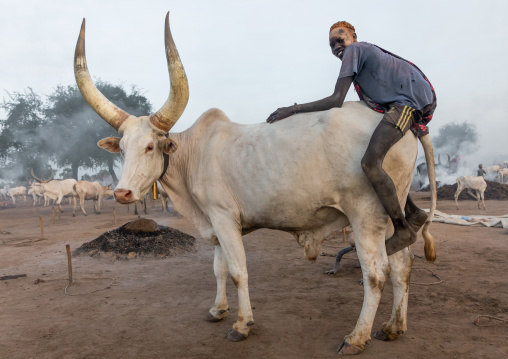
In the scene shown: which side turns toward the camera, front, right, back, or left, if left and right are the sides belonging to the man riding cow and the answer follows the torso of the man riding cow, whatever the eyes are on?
left

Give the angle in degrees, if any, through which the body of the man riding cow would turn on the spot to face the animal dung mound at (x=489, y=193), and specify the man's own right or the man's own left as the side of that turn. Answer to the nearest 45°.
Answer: approximately 90° to the man's own right

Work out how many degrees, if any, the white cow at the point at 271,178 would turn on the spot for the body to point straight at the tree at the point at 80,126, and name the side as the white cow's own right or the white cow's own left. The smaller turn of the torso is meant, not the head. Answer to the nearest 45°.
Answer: approximately 45° to the white cow's own right

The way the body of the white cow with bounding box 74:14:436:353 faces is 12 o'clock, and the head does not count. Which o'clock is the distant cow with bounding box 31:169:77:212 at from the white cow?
The distant cow is roughly at 2 o'clock from the white cow.

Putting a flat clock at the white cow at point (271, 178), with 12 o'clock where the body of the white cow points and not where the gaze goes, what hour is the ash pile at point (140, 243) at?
The ash pile is roughly at 2 o'clock from the white cow.

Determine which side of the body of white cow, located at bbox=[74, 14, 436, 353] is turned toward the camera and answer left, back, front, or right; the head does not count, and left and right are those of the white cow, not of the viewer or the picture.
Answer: left

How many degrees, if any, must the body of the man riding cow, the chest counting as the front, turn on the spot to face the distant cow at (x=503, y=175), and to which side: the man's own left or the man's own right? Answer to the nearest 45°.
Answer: approximately 90° to the man's own right

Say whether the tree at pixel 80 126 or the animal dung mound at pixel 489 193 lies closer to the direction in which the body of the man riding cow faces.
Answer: the tree

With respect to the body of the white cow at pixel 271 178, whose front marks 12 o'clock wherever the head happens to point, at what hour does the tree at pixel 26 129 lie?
The tree is roughly at 2 o'clock from the white cow.

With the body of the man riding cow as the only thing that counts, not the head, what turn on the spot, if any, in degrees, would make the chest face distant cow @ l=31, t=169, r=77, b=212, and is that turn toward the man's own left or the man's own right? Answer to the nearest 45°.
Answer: approximately 45° to the man's own right

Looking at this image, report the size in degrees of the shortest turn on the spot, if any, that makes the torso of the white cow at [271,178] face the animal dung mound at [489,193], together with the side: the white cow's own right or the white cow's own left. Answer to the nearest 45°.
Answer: approximately 135° to the white cow's own right
